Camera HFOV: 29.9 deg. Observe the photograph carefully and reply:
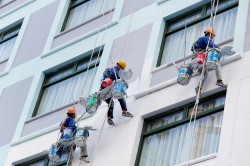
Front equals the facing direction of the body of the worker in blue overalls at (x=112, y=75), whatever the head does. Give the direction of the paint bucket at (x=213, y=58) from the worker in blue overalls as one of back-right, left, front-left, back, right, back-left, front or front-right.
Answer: front-right

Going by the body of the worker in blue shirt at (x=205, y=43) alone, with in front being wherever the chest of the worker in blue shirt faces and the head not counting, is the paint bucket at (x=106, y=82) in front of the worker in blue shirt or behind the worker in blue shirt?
behind
